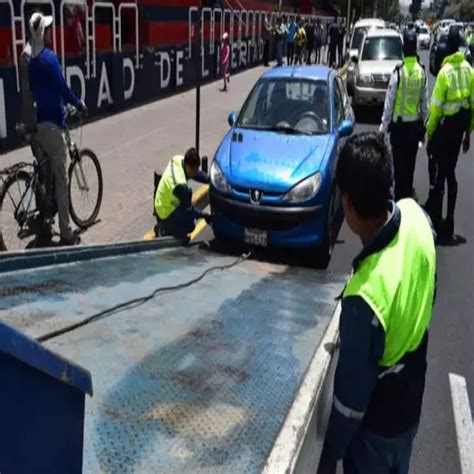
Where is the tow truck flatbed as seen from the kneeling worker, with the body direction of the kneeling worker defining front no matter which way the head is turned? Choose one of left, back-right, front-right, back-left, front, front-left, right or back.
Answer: right

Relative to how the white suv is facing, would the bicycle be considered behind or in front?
in front

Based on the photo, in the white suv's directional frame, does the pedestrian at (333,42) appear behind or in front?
behind

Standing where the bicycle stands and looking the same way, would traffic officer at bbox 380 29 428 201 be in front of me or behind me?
in front

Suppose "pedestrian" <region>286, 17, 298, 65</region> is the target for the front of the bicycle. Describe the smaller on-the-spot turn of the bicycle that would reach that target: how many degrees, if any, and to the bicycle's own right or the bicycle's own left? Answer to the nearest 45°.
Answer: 0° — it already faces them

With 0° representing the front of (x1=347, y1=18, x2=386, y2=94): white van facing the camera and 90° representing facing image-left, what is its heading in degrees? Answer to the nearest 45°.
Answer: approximately 0°

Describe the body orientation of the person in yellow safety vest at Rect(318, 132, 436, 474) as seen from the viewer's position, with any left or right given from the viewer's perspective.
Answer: facing away from the viewer and to the left of the viewer

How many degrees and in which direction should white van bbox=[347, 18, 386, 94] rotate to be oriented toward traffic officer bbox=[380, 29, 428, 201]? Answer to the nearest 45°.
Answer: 0° — it already faces them

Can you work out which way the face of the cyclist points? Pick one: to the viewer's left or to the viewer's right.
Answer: to the viewer's right

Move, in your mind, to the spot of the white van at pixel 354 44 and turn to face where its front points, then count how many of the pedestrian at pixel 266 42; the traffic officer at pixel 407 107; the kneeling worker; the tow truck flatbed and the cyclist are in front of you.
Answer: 4

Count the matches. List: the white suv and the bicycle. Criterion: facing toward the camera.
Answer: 1

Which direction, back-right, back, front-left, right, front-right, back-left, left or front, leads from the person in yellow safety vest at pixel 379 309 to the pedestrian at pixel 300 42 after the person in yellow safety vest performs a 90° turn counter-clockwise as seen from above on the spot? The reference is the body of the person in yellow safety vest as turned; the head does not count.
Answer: back-right

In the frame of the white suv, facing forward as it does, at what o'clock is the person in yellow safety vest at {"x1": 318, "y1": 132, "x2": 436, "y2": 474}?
The person in yellow safety vest is roughly at 12 o'clock from the white suv.
